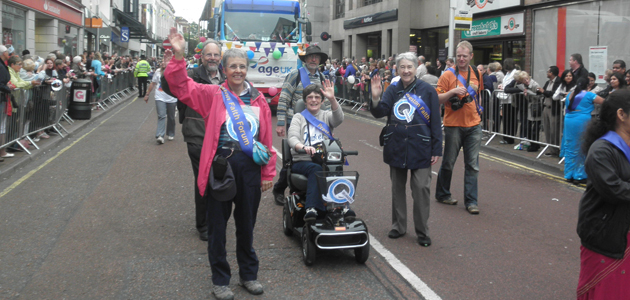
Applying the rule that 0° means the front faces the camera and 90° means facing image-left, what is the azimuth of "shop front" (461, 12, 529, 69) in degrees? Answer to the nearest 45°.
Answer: approximately 45°

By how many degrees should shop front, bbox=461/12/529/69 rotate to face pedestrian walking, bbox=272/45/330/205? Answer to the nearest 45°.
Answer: approximately 45° to its left

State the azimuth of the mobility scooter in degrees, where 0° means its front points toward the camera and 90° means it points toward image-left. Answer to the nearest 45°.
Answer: approximately 315°

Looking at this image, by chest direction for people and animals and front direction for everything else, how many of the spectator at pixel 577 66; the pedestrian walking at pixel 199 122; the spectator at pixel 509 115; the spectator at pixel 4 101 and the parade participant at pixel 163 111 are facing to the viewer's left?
2

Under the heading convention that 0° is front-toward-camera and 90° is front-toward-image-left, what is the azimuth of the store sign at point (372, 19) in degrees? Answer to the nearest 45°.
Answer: approximately 45°

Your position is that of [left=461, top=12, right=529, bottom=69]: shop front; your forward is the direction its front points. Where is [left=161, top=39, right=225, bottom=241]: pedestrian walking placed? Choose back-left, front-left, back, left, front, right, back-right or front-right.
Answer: front-left

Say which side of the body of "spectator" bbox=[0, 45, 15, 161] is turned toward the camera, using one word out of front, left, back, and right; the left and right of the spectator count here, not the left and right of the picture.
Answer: right

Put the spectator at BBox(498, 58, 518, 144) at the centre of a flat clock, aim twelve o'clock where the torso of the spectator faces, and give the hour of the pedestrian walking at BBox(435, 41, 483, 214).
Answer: The pedestrian walking is roughly at 9 o'clock from the spectator.

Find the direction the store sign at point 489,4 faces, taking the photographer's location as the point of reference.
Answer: facing the viewer and to the left of the viewer
